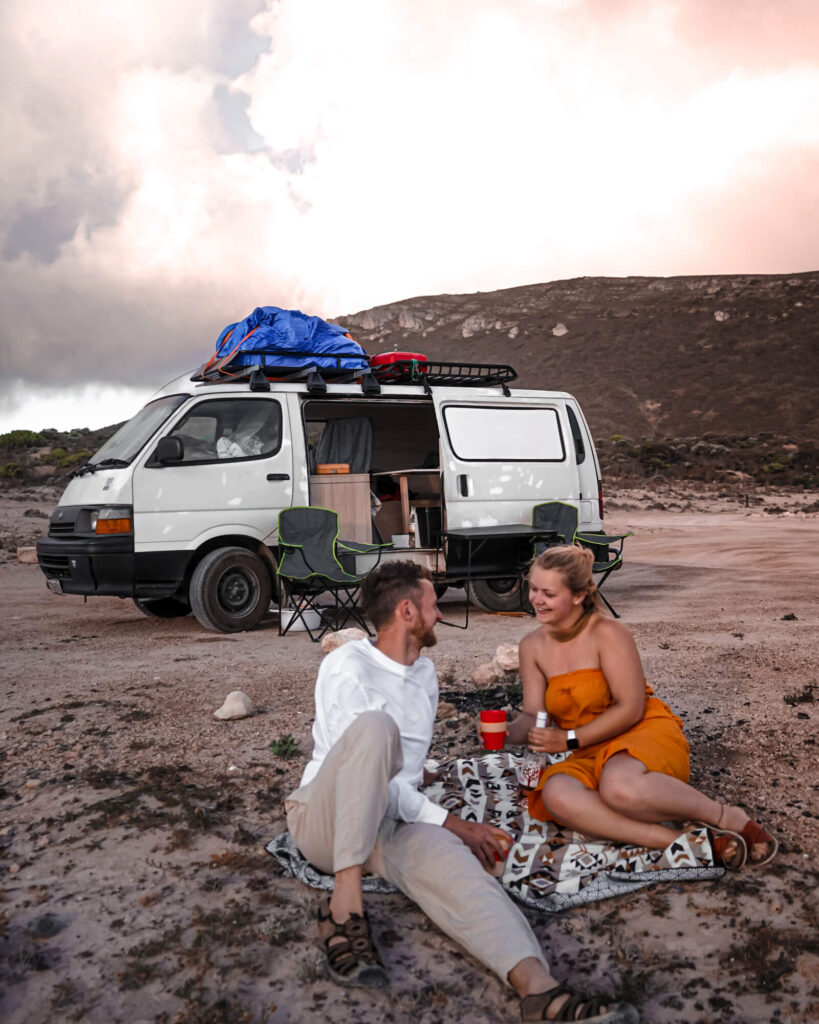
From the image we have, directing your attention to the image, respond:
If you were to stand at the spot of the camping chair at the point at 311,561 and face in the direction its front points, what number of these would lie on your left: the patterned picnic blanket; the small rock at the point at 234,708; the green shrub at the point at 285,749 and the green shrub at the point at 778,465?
1

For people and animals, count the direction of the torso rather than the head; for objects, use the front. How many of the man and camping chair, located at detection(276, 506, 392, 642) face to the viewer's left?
0

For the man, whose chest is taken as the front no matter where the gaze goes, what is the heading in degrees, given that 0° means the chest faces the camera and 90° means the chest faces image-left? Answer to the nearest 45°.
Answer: approximately 315°

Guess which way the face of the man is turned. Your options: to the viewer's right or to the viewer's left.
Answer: to the viewer's right

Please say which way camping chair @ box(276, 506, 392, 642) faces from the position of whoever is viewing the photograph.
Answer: facing the viewer and to the right of the viewer

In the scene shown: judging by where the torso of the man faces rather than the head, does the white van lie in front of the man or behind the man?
behind

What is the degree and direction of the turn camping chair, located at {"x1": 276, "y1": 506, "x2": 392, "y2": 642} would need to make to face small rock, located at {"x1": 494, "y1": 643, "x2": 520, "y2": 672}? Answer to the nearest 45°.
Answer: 0° — it already faces it

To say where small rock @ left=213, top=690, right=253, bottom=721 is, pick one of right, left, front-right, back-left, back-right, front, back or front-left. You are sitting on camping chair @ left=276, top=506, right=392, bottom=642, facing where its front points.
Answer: front-right

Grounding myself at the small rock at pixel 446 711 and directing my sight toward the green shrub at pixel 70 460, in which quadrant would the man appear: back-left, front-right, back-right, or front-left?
back-left

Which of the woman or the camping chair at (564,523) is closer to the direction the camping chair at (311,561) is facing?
the woman

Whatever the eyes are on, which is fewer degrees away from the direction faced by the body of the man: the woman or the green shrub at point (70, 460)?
the woman

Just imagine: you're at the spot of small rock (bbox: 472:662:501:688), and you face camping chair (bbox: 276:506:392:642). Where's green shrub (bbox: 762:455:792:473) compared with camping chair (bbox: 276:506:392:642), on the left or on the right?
right

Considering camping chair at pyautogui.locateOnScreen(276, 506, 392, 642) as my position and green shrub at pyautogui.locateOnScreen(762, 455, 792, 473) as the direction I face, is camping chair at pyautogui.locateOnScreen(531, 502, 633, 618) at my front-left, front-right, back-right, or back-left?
front-right
